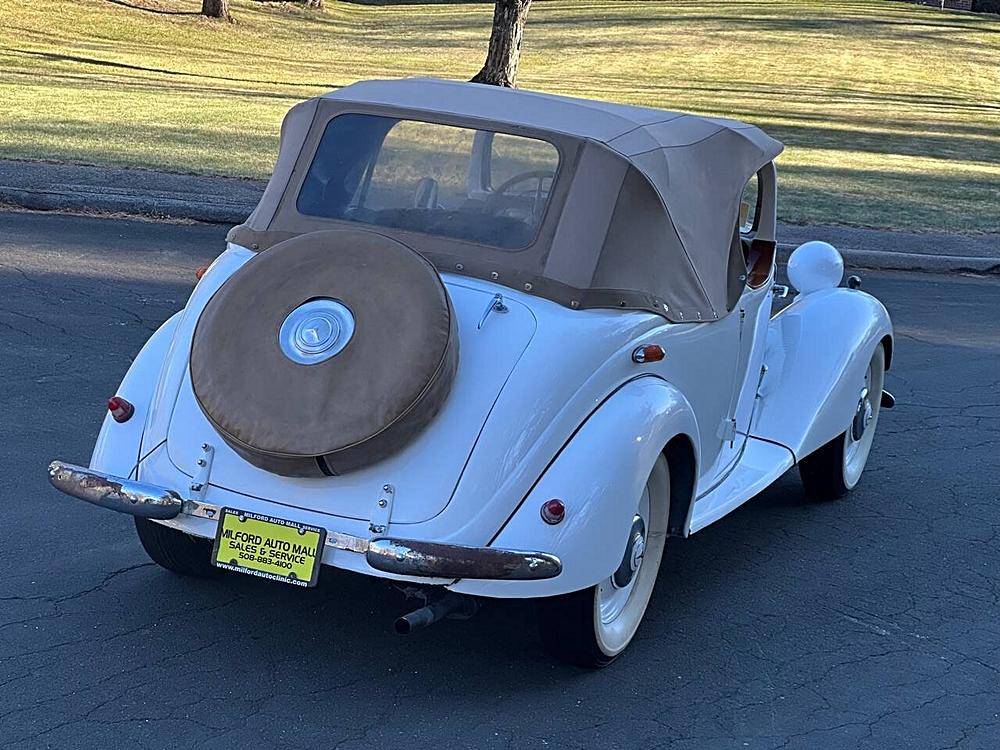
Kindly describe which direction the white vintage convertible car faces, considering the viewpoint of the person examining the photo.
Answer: facing away from the viewer and to the right of the viewer
